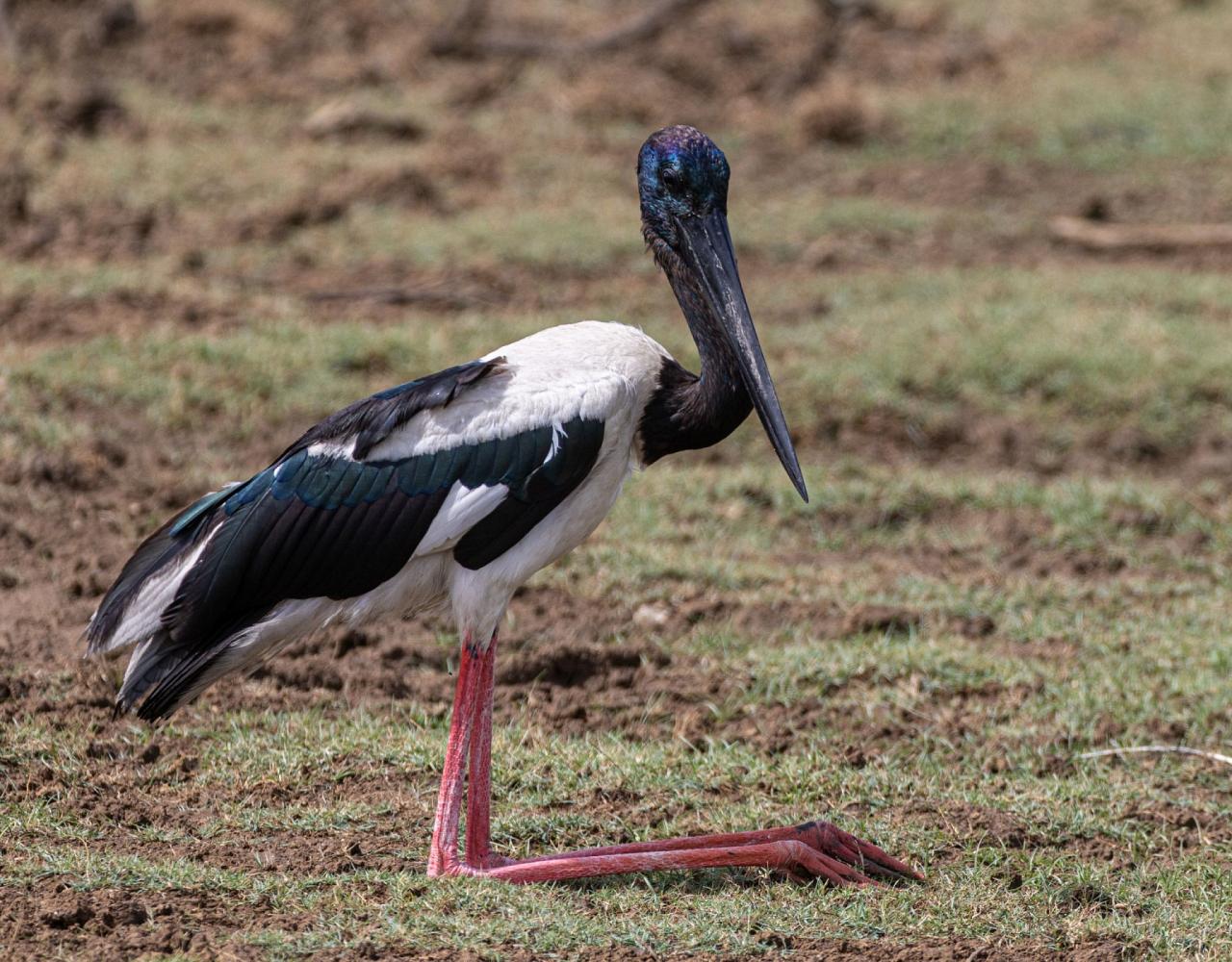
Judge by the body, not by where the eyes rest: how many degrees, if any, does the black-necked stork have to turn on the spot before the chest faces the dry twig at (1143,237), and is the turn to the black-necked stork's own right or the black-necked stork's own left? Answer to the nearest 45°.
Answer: approximately 45° to the black-necked stork's own left

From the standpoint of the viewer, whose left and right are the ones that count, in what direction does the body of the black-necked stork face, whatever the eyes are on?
facing to the right of the viewer

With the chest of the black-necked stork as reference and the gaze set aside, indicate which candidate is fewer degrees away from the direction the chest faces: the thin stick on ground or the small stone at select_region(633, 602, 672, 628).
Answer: the thin stick on ground

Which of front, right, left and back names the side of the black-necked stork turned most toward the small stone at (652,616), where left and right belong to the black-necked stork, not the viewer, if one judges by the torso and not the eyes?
left

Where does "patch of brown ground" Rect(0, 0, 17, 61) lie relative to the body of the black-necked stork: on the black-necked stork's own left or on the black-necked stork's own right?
on the black-necked stork's own left

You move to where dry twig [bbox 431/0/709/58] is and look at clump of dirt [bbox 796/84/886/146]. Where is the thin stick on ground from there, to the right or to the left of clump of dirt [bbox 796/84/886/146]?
right

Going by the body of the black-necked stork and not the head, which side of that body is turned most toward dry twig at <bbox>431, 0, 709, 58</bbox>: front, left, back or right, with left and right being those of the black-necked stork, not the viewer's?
left

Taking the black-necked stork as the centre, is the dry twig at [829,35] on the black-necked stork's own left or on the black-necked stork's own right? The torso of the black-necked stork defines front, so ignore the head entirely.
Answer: on the black-necked stork's own left

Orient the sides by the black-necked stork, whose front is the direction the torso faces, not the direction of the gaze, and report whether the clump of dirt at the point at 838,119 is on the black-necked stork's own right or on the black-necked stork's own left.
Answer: on the black-necked stork's own left

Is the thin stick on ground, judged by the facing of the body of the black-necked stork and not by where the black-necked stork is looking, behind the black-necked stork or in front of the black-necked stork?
in front

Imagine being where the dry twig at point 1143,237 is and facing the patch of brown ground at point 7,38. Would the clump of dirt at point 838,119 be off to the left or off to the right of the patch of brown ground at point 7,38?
right
